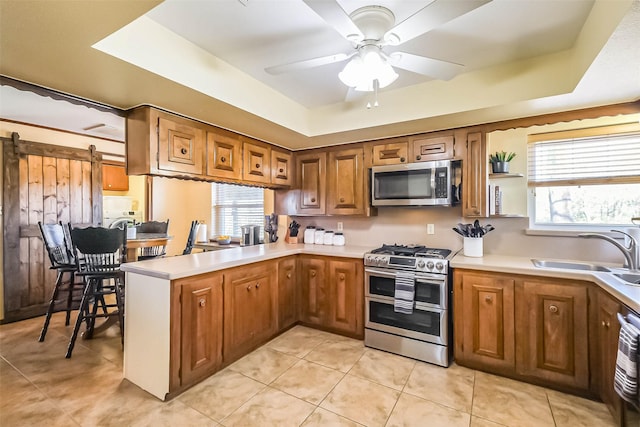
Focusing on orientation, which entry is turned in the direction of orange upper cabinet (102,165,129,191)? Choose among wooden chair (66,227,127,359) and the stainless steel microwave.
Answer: the wooden chair

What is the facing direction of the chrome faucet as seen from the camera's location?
facing to the left of the viewer

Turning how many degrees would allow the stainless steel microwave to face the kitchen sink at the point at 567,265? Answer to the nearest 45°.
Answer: approximately 90° to its left

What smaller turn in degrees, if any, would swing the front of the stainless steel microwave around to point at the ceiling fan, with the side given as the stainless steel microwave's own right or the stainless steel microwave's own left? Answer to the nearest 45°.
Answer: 0° — it already faces it

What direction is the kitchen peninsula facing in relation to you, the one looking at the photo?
facing the viewer and to the right of the viewer

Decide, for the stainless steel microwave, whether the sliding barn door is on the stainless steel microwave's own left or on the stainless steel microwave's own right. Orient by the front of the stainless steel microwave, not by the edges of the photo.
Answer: on the stainless steel microwave's own right

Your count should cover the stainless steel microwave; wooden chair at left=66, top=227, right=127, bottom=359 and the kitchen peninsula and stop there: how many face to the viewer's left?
0

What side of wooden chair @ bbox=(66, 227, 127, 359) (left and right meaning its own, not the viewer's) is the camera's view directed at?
back

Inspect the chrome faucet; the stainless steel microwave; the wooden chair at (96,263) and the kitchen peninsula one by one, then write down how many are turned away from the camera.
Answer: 1

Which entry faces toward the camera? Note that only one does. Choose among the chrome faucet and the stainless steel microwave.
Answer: the stainless steel microwave

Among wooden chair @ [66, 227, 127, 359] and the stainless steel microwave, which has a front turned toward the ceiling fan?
the stainless steel microwave

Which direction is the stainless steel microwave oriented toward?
toward the camera

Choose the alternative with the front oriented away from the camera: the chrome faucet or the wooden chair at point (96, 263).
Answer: the wooden chair
